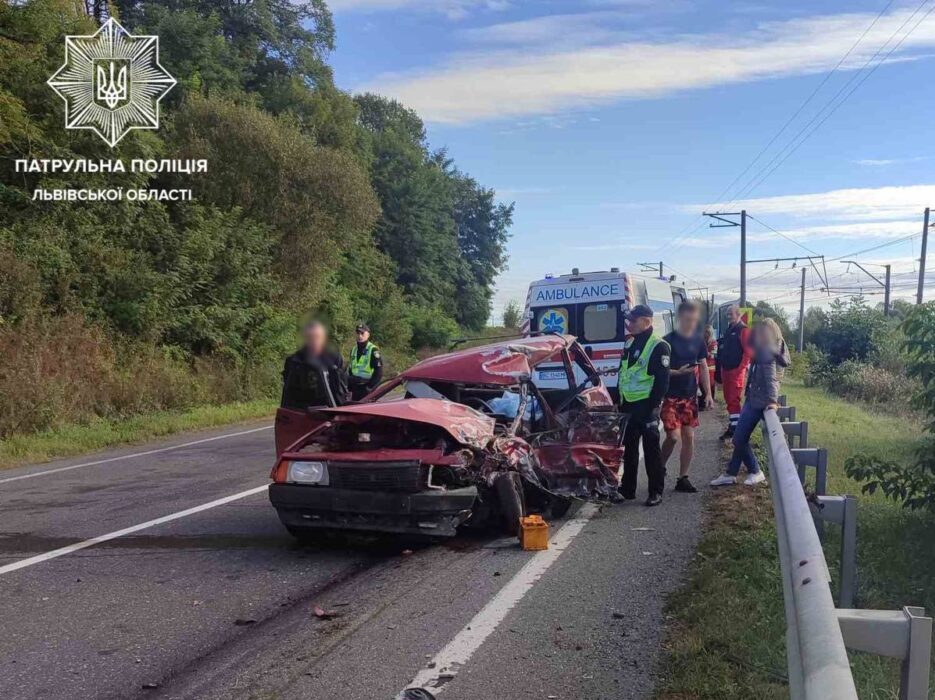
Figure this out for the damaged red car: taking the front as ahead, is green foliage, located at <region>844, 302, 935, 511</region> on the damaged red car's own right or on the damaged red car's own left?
on the damaged red car's own left

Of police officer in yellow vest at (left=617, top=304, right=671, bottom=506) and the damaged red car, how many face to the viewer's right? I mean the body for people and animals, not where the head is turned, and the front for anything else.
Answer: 0

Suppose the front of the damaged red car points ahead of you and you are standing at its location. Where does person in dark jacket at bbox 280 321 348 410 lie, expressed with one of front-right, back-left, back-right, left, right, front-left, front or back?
right

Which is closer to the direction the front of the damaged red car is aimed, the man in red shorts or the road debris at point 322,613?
the road debris

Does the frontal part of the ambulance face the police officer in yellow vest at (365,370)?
no

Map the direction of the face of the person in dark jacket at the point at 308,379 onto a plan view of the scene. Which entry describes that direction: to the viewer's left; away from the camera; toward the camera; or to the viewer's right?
toward the camera

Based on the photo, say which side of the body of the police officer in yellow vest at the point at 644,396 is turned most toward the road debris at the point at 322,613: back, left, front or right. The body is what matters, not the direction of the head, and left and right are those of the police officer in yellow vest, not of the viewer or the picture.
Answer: front

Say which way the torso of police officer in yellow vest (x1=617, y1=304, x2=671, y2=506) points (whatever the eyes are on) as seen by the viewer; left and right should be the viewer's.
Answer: facing the viewer and to the left of the viewer

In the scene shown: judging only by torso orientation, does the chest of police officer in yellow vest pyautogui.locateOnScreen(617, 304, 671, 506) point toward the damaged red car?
yes

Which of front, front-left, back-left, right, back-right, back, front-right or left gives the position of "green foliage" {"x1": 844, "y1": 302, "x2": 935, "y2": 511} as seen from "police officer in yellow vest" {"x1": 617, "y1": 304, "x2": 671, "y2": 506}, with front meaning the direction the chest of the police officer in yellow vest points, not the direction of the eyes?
left

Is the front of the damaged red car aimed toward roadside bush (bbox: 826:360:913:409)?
no

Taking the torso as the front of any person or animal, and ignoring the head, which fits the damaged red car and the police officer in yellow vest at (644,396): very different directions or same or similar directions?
same or similar directions

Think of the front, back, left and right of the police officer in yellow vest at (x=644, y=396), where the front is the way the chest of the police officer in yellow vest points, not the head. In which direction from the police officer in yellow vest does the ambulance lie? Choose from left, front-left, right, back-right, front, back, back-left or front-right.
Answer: back-right
